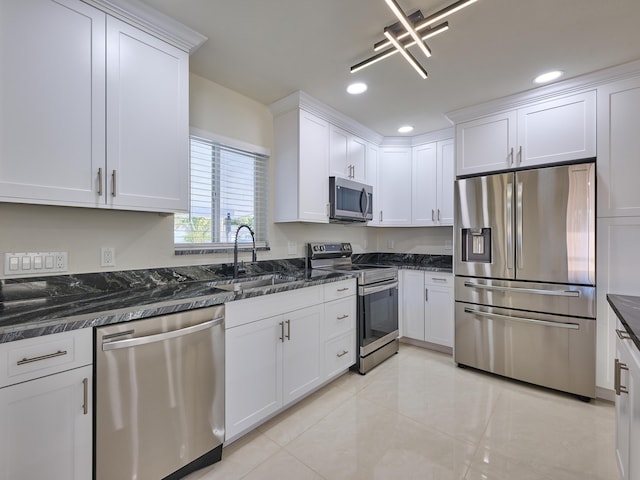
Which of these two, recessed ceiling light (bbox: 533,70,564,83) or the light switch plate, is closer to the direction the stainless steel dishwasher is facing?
the recessed ceiling light

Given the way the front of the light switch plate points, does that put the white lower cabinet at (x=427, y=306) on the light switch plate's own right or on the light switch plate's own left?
on the light switch plate's own left

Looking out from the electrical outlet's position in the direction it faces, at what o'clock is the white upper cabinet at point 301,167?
The white upper cabinet is roughly at 9 o'clock from the electrical outlet.

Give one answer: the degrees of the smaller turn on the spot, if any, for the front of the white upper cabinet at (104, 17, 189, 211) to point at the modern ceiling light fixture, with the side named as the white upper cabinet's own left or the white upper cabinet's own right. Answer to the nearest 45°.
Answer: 0° — it already faces it

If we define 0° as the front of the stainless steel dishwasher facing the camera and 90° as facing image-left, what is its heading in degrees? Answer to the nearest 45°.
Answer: approximately 315°

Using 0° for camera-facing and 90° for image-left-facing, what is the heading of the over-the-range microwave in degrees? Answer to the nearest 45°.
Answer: approximately 315°

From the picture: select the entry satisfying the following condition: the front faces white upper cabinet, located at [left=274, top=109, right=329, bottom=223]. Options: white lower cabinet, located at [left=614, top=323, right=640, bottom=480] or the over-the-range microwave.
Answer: the white lower cabinet
